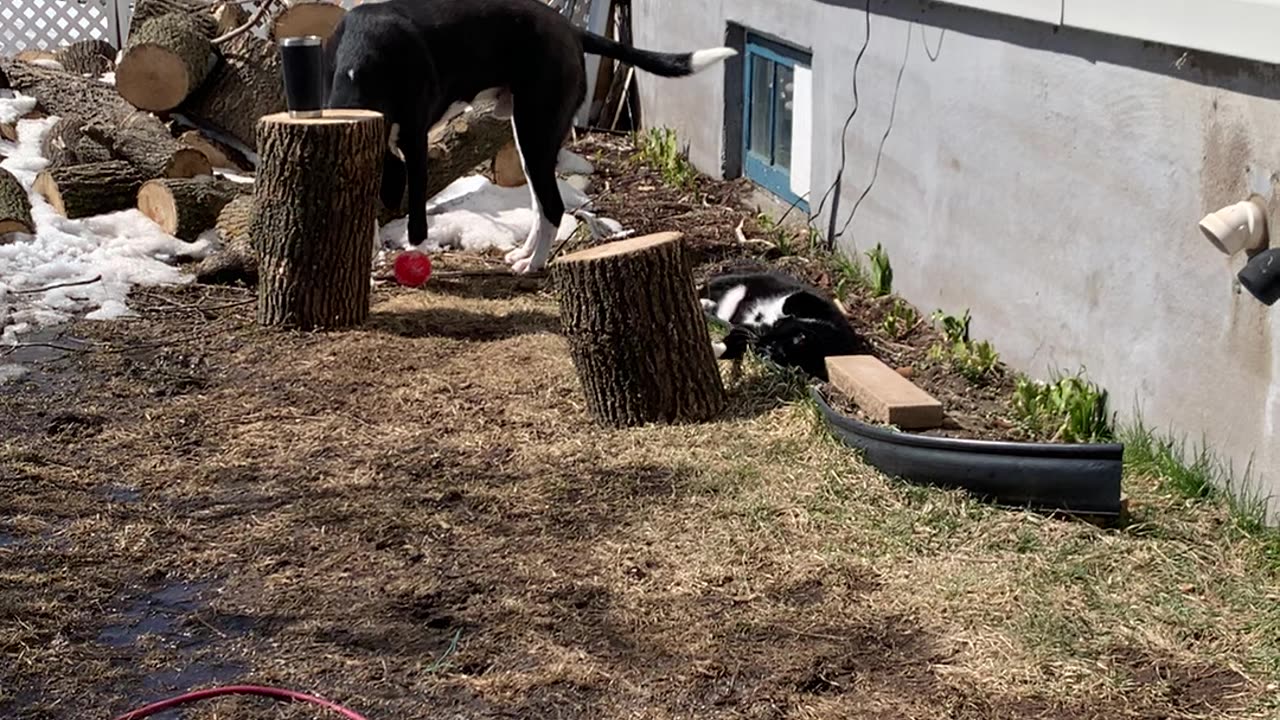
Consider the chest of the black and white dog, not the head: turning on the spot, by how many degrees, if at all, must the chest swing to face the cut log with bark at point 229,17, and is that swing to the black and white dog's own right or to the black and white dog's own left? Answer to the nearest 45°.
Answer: approximately 45° to the black and white dog's own right

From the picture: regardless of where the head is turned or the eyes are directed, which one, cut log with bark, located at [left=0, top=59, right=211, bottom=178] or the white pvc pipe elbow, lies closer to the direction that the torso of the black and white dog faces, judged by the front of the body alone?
the cut log with bark

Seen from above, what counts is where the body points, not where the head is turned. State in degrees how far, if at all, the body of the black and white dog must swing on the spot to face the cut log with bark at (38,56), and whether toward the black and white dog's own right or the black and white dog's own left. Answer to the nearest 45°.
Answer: approximately 45° to the black and white dog's own right

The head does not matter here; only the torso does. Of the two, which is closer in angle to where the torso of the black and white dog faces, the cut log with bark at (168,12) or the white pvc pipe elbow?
the cut log with bark

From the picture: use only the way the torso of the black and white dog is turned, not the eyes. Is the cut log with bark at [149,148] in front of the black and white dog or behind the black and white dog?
in front

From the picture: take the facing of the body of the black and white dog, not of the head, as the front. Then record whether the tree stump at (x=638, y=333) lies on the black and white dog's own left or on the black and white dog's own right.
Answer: on the black and white dog's own left

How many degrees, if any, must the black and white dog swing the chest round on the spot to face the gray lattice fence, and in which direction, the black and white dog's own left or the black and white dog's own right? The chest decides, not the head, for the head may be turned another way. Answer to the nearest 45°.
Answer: approximately 45° to the black and white dog's own right

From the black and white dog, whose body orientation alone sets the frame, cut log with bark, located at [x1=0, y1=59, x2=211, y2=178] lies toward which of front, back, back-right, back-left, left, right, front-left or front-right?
front-right

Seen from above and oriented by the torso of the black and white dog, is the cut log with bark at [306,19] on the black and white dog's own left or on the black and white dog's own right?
on the black and white dog's own right

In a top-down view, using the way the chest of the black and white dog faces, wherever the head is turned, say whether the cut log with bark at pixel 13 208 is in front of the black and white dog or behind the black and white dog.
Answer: in front

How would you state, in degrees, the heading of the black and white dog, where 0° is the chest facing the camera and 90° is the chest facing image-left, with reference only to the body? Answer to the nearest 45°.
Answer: approximately 90°

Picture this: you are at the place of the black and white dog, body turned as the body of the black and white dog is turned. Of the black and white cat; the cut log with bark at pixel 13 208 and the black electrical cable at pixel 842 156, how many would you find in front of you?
1

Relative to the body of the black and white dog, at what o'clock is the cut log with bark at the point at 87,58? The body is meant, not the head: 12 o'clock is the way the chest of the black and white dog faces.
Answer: The cut log with bark is roughly at 2 o'clock from the black and white dog.

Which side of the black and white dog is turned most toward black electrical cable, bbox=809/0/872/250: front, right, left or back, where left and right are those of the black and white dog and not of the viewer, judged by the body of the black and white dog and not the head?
back

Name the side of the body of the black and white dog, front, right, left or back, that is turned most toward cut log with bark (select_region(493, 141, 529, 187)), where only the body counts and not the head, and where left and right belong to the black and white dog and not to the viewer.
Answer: right

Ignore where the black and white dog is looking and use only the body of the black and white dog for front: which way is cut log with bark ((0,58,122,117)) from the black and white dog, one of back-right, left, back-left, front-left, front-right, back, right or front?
front-right
